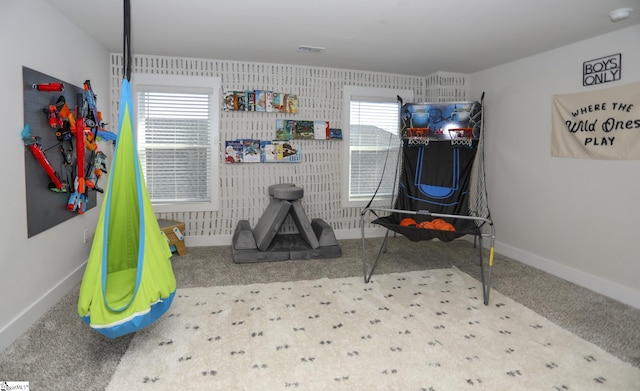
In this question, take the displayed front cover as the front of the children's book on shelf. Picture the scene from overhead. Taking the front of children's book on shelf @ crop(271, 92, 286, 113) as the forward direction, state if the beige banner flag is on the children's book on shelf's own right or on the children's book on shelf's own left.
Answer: on the children's book on shelf's own left

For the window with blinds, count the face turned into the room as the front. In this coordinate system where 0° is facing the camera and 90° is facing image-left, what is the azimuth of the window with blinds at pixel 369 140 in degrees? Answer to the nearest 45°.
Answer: approximately 0°

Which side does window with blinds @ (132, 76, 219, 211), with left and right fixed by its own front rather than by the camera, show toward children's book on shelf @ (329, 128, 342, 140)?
left

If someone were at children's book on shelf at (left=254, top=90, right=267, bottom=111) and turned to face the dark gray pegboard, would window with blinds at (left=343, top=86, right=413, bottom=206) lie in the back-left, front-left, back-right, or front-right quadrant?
back-left

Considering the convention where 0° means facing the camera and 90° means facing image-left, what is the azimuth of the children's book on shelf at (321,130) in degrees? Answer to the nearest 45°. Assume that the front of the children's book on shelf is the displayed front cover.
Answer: approximately 0°
